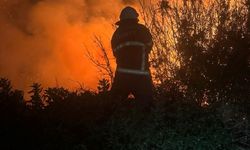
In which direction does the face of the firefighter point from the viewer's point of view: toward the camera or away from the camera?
away from the camera

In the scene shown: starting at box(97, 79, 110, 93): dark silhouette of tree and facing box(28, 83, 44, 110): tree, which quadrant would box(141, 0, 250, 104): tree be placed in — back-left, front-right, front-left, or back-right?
back-left

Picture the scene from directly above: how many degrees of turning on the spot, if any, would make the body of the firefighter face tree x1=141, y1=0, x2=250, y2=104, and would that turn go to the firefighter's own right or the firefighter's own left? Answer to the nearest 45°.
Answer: approximately 45° to the firefighter's own right

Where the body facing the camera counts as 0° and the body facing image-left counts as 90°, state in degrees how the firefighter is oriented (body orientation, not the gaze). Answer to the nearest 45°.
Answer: approximately 180°
